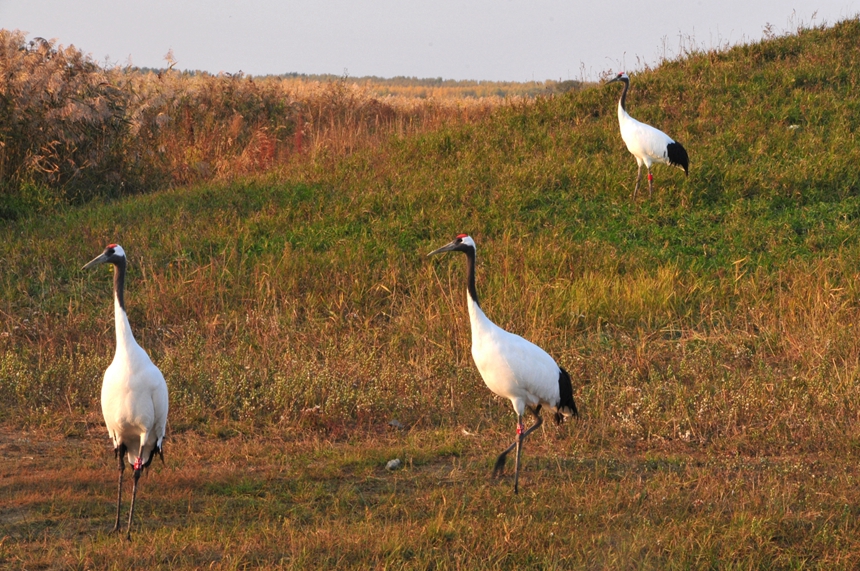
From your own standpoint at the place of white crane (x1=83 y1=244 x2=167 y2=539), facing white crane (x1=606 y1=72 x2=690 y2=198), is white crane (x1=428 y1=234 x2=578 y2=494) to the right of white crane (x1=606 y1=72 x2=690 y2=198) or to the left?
right

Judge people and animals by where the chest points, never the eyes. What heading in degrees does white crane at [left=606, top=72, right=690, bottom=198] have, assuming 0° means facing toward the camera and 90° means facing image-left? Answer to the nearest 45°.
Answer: approximately 90°

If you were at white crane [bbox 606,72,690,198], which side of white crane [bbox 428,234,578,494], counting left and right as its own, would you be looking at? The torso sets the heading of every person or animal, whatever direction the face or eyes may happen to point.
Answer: right

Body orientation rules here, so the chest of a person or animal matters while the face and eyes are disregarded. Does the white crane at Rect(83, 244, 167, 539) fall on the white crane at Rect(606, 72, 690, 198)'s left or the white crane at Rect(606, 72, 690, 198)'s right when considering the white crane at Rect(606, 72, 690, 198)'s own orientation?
on its left

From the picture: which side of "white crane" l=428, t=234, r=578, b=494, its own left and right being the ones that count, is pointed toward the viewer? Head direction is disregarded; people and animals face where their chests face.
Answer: left

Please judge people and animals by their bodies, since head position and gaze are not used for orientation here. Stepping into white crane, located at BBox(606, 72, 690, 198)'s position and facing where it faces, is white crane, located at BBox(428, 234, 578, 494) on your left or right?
on your left

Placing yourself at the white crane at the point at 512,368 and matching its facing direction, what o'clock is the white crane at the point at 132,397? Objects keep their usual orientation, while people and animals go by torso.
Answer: the white crane at the point at 132,397 is roughly at 11 o'clock from the white crane at the point at 512,368.

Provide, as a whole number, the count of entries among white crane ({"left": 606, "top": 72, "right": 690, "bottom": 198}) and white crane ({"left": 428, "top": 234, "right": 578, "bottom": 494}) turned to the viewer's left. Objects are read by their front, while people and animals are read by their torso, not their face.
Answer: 2
